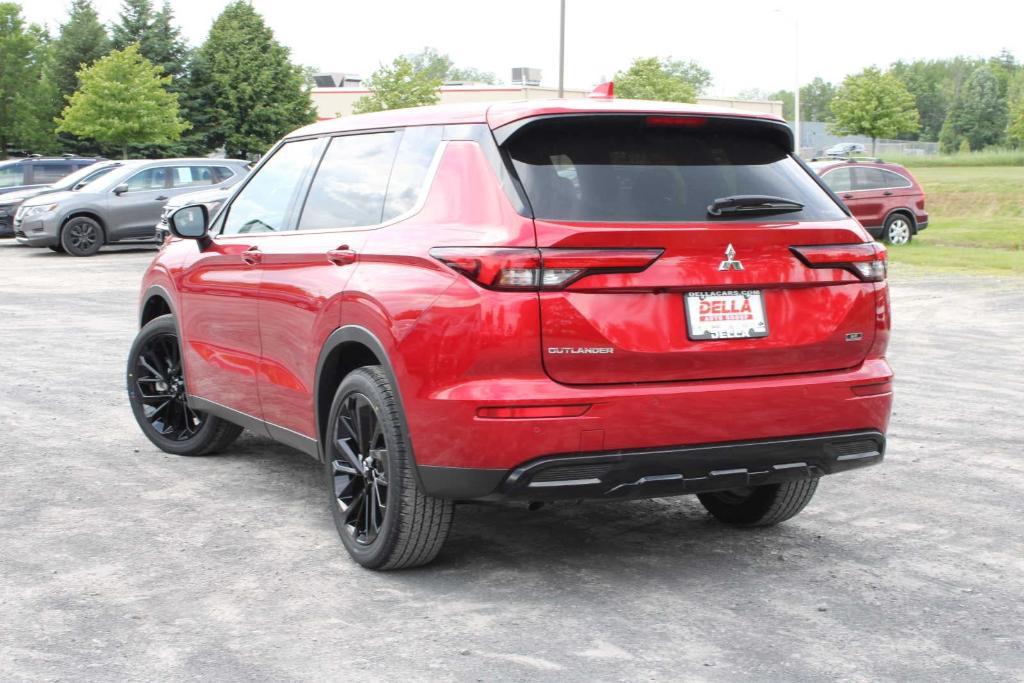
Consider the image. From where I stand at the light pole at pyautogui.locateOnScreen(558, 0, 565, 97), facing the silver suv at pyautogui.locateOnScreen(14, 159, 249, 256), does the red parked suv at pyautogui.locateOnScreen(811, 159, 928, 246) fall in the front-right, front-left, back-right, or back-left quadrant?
front-left

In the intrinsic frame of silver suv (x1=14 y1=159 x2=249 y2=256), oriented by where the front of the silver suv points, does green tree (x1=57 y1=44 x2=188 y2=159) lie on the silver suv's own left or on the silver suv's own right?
on the silver suv's own right

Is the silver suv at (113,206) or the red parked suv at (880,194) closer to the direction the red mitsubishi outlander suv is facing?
the silver suv

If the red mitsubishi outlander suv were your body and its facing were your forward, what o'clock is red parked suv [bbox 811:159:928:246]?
The red parked suv is roughly at 2 o'clock from the red mitsubishi outlander suv.

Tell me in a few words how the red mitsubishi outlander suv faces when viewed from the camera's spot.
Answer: facing away from the viewer and to the left of the viewer

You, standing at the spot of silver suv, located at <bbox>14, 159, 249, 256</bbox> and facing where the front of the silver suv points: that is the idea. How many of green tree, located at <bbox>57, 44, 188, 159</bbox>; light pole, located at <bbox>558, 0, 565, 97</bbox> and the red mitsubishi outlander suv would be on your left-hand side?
1

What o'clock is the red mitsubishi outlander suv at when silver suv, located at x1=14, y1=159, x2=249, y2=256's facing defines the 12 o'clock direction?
The red mitsubishi outlander suv is roughly at 9 o'clock from the silver suv.

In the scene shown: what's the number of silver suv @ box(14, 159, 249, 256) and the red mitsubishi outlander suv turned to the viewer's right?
0

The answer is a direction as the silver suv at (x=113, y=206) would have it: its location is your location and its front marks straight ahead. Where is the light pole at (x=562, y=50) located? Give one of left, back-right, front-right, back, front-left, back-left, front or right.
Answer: back-right

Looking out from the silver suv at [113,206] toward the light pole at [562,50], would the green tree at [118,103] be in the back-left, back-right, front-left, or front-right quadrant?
front-left

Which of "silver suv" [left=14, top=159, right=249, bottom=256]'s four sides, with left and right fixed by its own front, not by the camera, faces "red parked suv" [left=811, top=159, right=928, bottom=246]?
back

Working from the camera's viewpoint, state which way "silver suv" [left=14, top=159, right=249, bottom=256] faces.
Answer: facing to the left of the viewer
